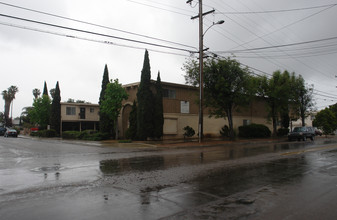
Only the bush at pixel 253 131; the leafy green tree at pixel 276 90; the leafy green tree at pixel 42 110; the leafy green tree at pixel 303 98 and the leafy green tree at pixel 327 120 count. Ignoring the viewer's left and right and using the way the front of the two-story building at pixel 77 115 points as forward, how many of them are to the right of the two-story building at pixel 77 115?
1

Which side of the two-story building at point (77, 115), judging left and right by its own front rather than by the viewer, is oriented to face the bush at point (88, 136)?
front

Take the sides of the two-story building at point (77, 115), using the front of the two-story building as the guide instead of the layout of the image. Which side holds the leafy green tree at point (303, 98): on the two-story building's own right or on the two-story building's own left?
on the two-story building's own left

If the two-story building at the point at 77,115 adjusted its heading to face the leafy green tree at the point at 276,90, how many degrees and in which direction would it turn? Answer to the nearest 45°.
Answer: approximately 45° to its left

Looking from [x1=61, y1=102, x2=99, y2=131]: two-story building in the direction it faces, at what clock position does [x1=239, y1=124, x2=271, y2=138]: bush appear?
The bush is roughly at 10 o'clock from the two-story building.

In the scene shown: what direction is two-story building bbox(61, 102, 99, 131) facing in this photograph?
toward the camera

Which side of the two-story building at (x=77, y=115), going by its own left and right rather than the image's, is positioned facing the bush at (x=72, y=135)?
front

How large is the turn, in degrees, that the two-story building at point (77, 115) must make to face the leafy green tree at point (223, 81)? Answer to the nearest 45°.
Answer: approximately 45° to its left

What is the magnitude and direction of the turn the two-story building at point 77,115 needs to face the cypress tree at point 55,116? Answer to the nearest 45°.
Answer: approximately 45° to its right

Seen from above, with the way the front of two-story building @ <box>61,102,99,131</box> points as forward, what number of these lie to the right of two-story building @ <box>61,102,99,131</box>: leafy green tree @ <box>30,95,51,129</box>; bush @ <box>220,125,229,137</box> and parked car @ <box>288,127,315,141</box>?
1

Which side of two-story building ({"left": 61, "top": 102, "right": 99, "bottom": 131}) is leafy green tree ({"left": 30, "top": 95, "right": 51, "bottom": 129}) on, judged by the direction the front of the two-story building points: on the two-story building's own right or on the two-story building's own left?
on the two-story building's own right

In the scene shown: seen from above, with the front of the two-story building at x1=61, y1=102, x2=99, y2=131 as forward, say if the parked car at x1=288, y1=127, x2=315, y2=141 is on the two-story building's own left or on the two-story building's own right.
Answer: on the two-story building's own left

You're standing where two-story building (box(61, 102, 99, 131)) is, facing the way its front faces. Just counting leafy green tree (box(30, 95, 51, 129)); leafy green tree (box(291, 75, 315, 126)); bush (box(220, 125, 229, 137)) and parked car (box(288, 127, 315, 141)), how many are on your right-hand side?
1

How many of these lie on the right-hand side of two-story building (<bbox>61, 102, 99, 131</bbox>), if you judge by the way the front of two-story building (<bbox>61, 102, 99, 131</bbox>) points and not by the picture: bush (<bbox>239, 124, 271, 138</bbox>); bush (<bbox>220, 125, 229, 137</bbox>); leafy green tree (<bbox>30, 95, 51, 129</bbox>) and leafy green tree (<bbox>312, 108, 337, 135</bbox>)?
1
